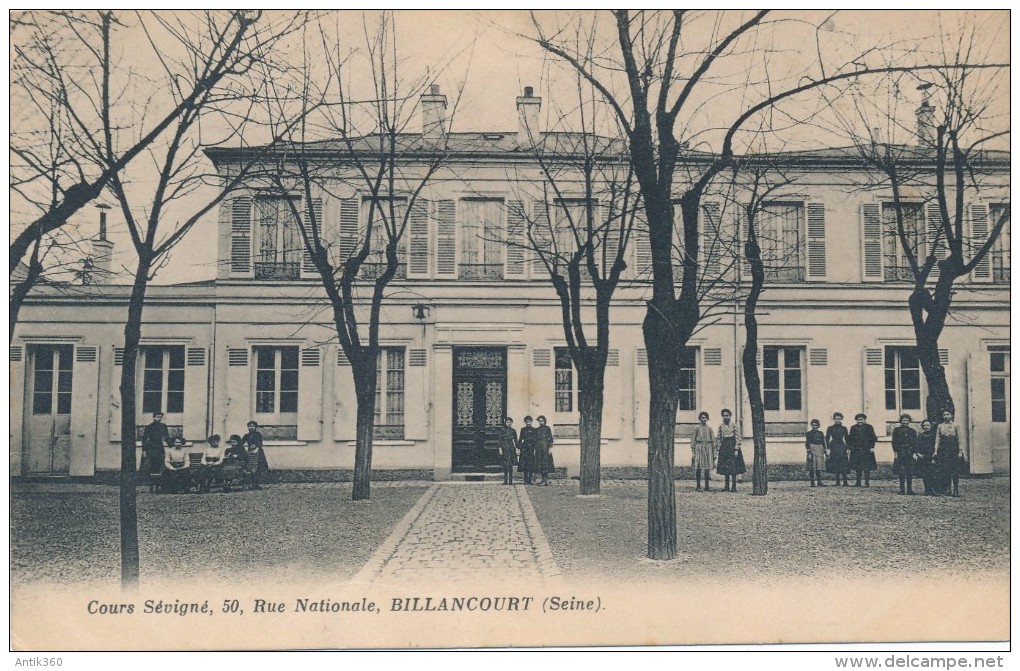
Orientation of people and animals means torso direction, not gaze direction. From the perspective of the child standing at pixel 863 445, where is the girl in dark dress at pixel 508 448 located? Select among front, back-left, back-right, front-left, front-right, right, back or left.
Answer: right

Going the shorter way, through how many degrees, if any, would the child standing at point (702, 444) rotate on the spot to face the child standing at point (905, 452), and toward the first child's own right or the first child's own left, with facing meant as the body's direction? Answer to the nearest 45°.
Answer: approximately 45° to the first child's own left

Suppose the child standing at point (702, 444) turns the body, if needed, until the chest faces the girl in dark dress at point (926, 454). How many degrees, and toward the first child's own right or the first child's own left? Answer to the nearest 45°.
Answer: approximately 45° to the first child's own left

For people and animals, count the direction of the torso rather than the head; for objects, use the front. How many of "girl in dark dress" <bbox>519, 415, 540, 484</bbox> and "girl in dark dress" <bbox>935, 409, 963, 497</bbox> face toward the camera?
2

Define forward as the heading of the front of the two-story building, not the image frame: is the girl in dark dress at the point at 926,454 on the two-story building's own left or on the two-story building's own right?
on the two-story building's own left
